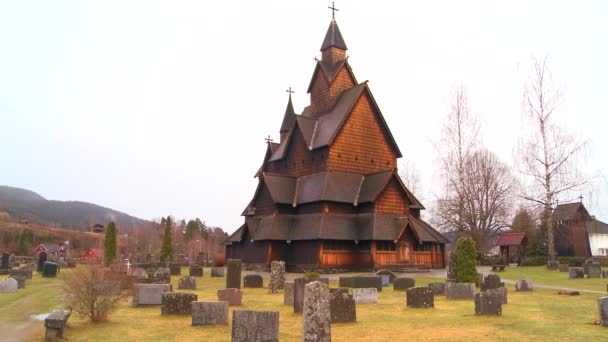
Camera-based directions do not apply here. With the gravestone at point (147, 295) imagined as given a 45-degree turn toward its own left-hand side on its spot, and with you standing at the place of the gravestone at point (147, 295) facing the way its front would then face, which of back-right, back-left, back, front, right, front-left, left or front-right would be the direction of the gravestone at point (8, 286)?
back

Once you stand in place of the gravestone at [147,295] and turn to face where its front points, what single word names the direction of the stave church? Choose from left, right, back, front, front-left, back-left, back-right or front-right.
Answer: back-left

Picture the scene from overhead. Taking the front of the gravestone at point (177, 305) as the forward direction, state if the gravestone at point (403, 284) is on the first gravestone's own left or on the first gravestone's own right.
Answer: on the first gravestone's own left

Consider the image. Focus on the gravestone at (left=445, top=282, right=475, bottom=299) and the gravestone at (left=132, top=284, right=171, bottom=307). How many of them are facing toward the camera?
2

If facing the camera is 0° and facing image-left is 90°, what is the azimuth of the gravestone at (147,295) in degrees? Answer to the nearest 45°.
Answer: approximately 0°

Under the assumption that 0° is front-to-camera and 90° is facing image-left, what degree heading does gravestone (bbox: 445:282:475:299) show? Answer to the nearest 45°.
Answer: approximately 0°

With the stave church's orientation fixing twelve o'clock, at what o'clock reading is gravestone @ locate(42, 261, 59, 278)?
The gravestone is roughly at 4 o'clock from the stave church.

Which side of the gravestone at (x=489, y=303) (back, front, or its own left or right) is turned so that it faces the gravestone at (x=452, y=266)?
back

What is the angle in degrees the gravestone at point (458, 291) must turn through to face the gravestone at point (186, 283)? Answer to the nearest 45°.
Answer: approximately 90° to its right

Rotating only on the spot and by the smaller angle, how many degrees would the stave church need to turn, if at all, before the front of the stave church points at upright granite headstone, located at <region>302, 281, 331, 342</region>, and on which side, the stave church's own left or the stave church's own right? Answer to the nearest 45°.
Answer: approximately 45° to the stave church's own right

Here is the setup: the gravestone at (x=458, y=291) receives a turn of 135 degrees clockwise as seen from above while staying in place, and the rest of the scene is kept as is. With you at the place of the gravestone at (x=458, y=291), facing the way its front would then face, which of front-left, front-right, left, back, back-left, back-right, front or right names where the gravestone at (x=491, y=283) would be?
right
